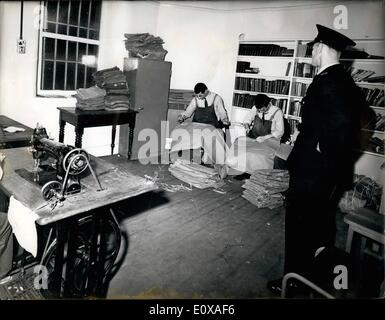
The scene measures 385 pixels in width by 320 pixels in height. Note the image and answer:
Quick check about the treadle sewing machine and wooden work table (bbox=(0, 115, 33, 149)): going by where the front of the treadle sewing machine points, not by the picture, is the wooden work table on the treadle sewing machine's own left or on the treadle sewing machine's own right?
on the treadle sewing machine's own right

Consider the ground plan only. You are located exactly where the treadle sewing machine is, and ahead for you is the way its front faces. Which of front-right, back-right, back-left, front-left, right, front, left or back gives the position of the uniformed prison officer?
back-left

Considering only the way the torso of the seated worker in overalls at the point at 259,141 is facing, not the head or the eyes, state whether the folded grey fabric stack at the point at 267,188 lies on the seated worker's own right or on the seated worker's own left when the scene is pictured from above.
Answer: on the seated worker's own left

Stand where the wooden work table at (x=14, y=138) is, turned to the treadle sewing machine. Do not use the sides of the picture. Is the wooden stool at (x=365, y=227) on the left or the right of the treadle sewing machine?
left

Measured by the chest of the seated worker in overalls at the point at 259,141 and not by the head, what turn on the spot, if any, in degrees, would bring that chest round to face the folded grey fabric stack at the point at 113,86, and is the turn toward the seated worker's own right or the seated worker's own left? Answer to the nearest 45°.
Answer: approximately 45° to the seated worker's own right

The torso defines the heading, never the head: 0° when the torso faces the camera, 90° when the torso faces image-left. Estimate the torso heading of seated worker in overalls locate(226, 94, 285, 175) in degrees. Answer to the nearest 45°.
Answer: approximately 45°
